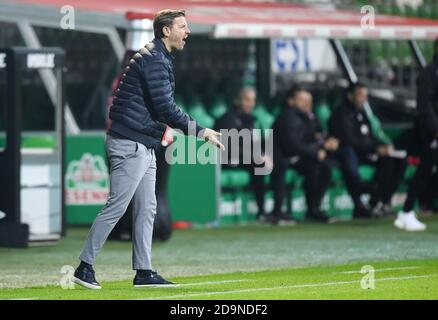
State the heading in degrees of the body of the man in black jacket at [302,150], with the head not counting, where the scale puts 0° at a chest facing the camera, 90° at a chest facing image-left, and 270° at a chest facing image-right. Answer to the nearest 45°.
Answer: approximately 315°

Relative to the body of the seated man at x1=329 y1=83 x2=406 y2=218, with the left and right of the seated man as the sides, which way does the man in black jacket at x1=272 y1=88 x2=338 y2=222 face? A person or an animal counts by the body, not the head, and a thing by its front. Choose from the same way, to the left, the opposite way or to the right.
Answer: the same way

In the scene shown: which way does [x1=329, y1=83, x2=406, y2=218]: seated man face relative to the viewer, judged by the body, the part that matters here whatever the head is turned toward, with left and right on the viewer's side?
facing the viewer and to the right of the viewer

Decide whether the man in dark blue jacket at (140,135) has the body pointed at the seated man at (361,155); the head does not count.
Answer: no

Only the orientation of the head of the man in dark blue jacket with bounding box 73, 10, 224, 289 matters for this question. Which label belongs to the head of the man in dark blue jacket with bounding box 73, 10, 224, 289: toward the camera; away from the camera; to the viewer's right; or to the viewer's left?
to the viewer's right

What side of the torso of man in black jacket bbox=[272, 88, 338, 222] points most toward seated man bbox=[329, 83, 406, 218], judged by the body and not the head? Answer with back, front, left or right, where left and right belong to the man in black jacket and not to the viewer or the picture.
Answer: left

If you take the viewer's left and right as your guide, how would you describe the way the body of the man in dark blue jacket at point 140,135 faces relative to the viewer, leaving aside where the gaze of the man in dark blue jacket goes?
facing to the right of the viewer

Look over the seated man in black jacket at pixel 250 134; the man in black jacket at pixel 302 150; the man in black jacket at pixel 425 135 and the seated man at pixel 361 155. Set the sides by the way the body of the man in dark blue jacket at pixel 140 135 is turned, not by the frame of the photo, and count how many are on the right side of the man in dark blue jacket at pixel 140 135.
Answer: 0

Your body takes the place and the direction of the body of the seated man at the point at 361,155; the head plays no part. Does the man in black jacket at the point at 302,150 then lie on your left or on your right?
on your right
